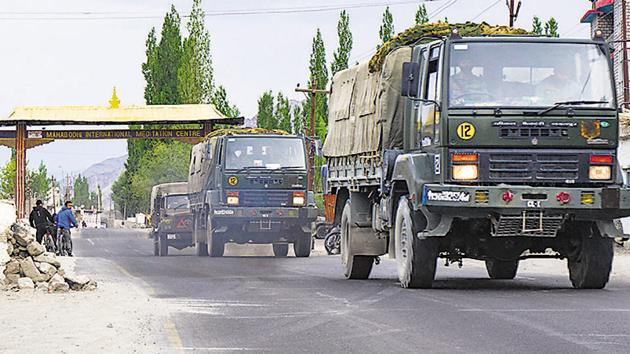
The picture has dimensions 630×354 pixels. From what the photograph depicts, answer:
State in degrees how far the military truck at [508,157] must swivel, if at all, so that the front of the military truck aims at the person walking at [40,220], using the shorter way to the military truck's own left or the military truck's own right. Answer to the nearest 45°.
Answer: approximately 180°

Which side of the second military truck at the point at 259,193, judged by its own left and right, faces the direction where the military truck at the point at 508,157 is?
front

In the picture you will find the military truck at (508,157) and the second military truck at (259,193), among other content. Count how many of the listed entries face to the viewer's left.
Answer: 0

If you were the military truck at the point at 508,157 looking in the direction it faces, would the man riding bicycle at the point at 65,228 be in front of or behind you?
behind

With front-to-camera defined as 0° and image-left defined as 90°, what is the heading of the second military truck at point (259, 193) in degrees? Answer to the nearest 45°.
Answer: approximately 0°

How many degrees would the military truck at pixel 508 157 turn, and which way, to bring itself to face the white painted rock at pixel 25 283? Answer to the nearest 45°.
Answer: approximately 135° to its right

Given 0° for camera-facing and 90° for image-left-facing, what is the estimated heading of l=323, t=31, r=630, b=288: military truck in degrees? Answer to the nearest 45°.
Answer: approximately 315°
